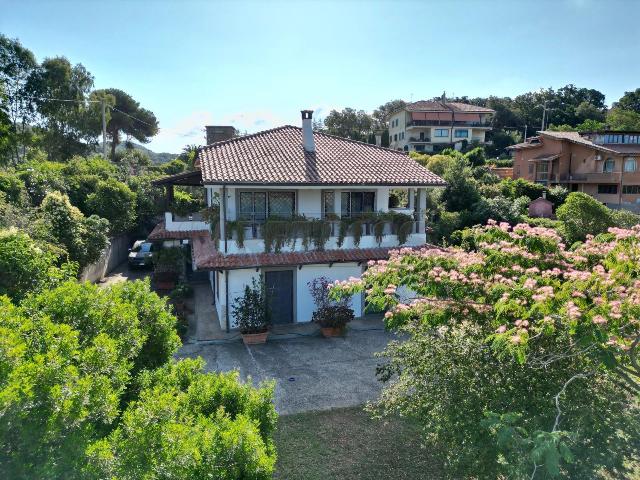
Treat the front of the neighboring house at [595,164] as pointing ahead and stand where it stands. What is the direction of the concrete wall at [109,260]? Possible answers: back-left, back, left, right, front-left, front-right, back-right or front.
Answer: front-right

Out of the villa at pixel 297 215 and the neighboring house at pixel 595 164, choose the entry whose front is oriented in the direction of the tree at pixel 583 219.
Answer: the neighboring house

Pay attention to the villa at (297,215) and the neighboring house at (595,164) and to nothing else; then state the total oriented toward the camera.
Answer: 2

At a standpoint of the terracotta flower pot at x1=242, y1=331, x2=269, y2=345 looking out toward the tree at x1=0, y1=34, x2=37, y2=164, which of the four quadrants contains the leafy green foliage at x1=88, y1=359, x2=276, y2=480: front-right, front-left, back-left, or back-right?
back-left

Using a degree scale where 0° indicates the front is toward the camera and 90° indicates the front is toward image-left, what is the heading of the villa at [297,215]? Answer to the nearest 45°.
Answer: approximately 0°

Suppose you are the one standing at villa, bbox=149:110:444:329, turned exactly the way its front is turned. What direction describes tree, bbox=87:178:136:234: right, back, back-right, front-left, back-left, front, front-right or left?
back-right

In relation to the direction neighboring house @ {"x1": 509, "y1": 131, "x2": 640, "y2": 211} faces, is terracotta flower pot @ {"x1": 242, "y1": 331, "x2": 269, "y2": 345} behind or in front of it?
in front

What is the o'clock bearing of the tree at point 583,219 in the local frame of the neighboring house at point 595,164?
The tree is roughly at 12 o'clock from the neighboring house.

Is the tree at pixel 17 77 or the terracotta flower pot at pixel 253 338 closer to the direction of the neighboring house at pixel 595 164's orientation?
the terracotta flower pot

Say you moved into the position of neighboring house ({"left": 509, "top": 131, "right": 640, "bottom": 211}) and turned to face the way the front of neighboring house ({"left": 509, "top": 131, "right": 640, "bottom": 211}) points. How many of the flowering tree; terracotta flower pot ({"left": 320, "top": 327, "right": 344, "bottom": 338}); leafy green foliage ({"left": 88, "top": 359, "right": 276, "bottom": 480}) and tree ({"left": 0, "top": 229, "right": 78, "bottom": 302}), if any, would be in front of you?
4

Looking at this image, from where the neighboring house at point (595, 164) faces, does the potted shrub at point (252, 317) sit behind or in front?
in front

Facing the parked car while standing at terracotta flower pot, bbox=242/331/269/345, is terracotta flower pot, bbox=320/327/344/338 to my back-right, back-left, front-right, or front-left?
back-right

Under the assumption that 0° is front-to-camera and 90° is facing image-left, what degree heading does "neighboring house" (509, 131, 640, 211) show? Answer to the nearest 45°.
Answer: approximately 0°

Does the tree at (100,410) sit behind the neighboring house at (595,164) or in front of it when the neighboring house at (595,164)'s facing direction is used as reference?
in front
